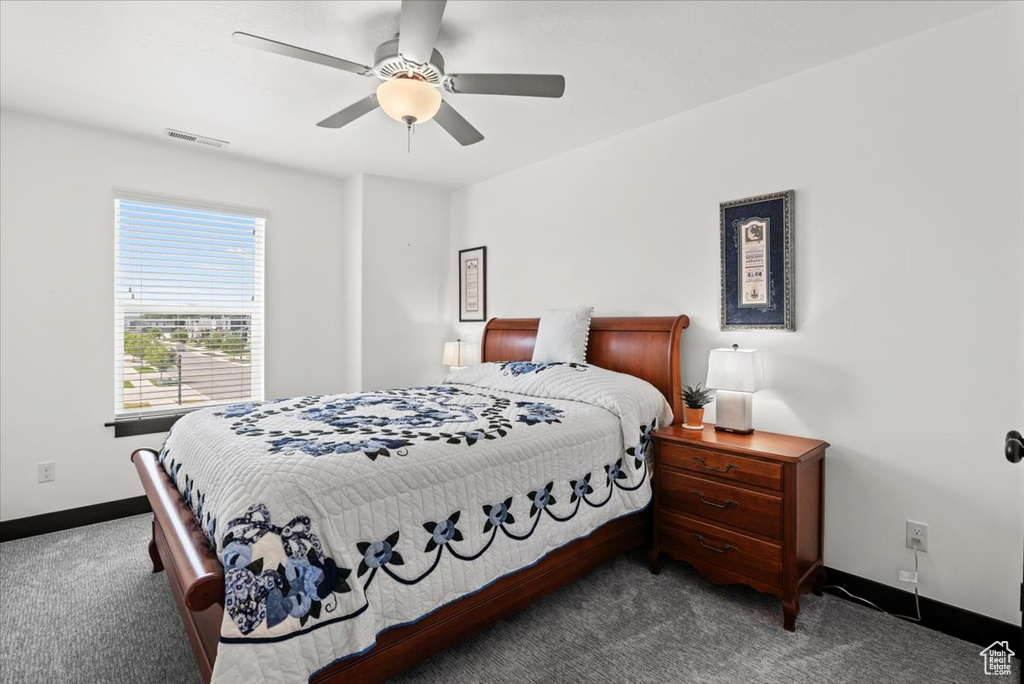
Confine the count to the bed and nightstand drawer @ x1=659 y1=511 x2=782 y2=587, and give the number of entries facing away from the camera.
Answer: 0

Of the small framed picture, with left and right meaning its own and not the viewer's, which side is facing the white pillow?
left

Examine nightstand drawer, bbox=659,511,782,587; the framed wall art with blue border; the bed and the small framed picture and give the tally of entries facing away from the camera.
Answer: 0

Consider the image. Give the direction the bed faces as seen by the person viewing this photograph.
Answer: facing the viewer and to the left of the viewer

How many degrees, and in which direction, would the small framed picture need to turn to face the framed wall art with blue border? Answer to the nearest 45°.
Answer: approximately 90° to its left

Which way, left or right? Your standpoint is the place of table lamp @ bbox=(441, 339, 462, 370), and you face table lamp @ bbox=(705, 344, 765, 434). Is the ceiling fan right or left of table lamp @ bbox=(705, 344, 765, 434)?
right

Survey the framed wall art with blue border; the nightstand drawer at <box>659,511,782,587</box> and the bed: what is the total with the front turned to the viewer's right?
0

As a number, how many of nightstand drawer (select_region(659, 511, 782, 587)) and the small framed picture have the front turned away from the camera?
0

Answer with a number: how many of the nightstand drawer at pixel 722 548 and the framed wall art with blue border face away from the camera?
0

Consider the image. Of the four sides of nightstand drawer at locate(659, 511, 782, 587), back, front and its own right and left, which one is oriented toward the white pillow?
right

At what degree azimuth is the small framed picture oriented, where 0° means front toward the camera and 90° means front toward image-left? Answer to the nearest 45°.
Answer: approximately 45°

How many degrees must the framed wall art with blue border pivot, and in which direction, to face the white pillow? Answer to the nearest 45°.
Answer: approximately 45° to its right

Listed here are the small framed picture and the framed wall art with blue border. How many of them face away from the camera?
0

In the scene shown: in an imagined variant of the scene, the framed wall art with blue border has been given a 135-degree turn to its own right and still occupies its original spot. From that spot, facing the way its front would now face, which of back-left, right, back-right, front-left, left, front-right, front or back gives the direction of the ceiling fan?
back-left
